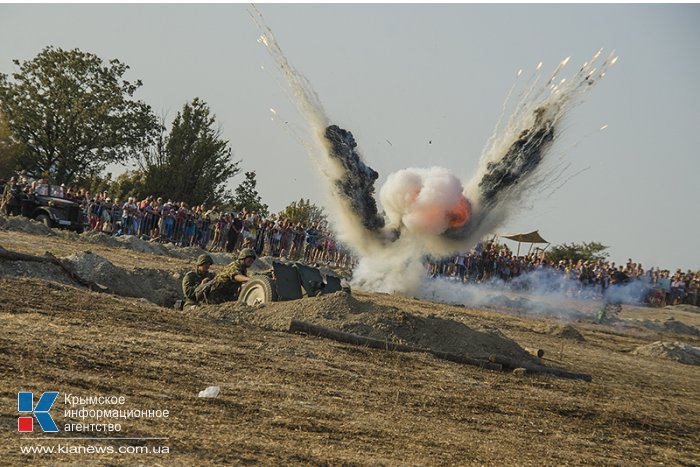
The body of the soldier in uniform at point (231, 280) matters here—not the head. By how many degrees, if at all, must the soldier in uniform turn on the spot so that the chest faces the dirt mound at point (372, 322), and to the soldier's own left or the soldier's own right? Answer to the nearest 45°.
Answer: approximately 45° to the soldier's own right

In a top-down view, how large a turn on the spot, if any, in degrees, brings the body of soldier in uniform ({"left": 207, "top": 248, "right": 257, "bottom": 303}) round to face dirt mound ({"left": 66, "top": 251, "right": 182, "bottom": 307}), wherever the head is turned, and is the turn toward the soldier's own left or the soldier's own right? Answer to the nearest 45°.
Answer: approximately 135° to the soldier's own left

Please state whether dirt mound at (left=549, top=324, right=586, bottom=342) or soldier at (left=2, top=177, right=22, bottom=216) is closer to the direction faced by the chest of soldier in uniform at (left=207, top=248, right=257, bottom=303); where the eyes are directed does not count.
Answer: the dirt mound

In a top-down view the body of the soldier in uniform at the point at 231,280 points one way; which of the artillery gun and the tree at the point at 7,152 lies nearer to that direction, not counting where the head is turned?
the artillery gun

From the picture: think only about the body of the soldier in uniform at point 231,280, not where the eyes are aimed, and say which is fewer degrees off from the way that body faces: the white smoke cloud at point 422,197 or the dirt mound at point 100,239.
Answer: the white smoke cloud

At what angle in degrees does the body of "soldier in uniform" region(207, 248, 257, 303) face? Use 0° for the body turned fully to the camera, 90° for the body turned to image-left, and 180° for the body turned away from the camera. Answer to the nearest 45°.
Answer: approximately 270°

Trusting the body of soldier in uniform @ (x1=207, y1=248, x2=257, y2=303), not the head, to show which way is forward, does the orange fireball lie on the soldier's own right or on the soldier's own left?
on the soldier's own left

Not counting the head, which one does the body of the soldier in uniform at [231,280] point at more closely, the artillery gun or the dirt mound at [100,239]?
the artillery gun

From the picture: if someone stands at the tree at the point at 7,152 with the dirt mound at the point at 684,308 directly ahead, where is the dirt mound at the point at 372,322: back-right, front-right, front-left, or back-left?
front-right

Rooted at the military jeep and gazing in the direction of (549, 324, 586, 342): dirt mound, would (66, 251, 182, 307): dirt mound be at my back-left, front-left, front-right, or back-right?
front-right

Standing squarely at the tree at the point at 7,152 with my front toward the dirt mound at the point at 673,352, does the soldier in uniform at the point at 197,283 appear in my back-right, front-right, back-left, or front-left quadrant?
front-right

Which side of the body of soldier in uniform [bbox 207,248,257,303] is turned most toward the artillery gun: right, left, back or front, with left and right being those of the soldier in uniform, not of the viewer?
front
